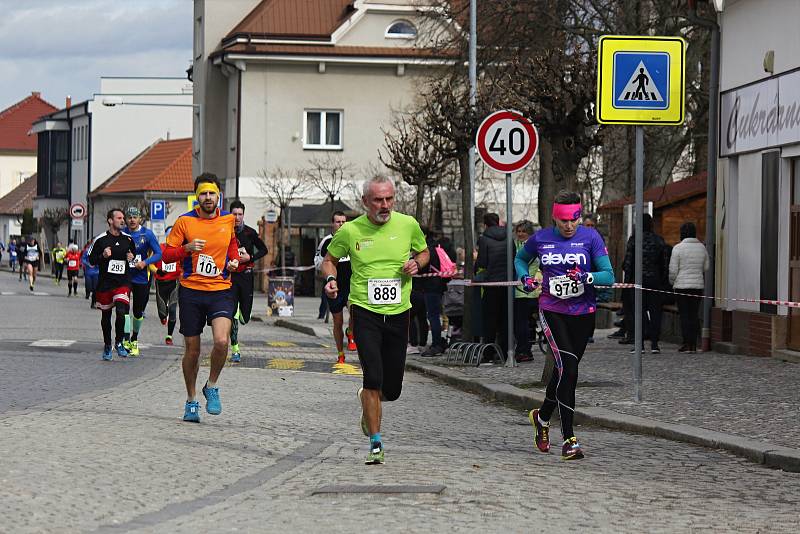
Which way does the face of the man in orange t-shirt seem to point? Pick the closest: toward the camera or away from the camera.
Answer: toward the camera

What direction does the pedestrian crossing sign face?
toward the camera

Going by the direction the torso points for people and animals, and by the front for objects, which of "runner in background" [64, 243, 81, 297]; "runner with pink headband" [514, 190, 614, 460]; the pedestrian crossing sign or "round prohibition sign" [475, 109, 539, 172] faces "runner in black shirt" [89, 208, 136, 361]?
"runner in background" [64, 243, 81, 297]

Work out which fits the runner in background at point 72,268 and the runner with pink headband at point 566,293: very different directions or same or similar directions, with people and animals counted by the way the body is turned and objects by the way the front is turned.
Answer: same or similar directions

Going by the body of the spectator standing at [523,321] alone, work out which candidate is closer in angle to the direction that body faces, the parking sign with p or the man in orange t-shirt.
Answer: the man in orange t-shirt

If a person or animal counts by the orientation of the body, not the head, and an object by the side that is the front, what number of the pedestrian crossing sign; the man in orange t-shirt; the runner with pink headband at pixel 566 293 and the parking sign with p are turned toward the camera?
4

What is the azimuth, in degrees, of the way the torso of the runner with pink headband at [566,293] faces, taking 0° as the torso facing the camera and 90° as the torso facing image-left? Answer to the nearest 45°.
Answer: approximately 0°

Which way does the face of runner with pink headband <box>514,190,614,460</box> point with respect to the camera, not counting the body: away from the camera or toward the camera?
toward the camera

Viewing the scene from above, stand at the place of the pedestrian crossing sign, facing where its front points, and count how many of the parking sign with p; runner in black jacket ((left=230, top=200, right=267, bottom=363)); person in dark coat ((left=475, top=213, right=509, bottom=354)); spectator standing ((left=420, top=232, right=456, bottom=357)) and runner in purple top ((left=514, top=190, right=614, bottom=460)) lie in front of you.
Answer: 1

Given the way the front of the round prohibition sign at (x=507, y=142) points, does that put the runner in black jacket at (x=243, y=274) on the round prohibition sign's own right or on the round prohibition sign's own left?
on the round prohibition sign's own right

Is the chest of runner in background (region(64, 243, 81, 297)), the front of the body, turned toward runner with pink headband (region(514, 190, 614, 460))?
yes

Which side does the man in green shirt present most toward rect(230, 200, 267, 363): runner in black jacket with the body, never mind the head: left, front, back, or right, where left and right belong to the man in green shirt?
back

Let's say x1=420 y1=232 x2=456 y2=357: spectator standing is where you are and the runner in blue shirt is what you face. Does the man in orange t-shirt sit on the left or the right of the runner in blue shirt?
left

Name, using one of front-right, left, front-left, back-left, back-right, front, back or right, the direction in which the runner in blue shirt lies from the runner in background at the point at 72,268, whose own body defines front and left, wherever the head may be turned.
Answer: front

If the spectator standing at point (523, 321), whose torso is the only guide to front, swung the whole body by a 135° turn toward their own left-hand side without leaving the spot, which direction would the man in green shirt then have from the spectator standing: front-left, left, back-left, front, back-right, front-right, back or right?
right

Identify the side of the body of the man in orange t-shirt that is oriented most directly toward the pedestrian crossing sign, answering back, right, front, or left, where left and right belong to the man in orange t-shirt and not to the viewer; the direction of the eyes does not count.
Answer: left

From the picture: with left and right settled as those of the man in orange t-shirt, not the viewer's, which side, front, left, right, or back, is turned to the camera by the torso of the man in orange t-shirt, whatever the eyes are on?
front

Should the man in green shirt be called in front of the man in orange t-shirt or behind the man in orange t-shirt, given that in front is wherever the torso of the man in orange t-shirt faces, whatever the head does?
in front
